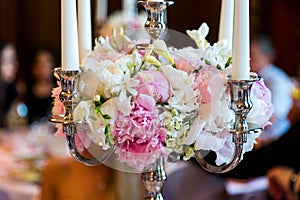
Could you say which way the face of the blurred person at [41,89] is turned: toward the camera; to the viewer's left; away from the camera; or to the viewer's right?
toward the camera

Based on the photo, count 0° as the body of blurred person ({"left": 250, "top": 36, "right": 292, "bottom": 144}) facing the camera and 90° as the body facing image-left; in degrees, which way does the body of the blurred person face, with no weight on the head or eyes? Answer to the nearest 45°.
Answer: approximately 90°

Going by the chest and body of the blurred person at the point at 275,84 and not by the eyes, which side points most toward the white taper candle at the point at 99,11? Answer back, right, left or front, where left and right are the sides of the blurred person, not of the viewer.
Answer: front

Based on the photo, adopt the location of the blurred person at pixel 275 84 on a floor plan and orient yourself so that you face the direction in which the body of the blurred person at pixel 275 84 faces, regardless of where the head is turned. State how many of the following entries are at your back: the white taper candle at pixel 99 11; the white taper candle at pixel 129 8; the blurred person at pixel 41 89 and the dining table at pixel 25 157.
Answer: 0

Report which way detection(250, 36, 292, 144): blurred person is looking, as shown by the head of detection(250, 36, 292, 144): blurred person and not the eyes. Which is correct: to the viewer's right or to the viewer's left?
to the viewer's left

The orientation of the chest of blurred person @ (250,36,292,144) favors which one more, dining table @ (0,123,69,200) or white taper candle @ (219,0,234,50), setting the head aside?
the dining table
